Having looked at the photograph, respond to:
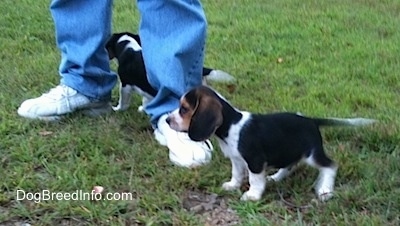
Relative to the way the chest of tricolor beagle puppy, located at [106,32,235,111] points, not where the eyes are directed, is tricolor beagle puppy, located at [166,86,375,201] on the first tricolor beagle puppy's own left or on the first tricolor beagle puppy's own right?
on the first tricolor beagle puppy's own left

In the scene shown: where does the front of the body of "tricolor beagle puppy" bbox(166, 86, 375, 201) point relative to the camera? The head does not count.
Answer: to the viewer's left

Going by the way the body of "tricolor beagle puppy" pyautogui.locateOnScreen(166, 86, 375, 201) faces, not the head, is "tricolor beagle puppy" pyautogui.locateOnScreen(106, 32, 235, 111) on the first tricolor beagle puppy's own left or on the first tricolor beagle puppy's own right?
on the first tricolor beagle puppy's own right

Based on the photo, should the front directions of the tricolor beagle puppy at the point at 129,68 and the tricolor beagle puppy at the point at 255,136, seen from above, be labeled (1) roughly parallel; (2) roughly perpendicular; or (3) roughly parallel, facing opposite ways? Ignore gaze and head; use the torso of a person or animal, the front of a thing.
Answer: roughly parallel

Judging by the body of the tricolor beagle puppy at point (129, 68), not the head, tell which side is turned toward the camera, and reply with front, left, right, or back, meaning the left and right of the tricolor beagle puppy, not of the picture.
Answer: left

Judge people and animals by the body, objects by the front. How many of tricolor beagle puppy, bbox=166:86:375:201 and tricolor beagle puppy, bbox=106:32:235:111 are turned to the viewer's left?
2
